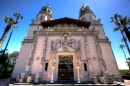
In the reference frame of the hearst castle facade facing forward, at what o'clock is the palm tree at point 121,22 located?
The palm tree is roughly at 9 o'clock from the hearst castle facade.

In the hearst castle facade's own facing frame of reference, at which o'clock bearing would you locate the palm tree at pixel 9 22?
The palm tree is roughly at 3 o'clock from the hearst castle facade.

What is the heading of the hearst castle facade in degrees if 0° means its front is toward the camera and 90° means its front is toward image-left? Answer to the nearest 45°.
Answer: approximately 0°
